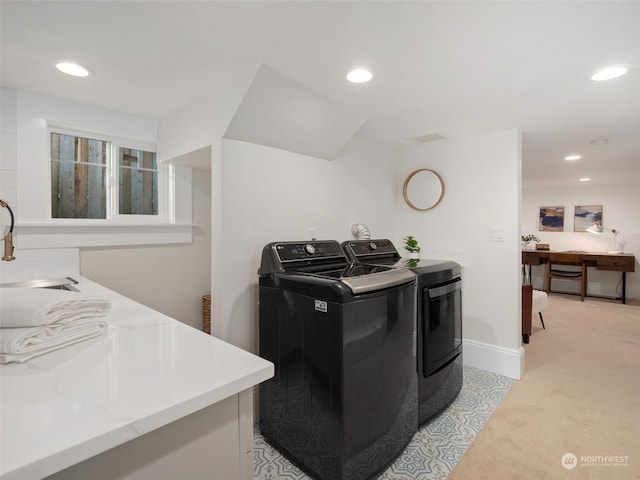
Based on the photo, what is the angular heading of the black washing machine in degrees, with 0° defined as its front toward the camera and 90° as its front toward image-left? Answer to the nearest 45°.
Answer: approximately 315°

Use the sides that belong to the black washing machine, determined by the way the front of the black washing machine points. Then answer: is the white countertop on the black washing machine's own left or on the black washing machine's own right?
on the black washing machine's own right

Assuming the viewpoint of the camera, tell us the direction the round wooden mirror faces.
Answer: facing the viewer

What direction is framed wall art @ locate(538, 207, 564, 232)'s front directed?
toward the camera

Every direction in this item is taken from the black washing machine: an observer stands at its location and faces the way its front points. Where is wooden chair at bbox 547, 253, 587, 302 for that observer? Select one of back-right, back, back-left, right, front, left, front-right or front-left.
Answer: left

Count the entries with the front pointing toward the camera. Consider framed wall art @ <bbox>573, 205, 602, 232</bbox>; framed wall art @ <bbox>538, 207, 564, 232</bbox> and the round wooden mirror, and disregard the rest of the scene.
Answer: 3

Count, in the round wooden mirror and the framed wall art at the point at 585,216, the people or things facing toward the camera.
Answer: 2

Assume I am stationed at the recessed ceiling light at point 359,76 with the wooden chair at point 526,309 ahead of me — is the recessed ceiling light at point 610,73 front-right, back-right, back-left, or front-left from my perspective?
front-right

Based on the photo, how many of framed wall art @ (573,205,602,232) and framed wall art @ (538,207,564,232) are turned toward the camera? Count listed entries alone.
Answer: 2
